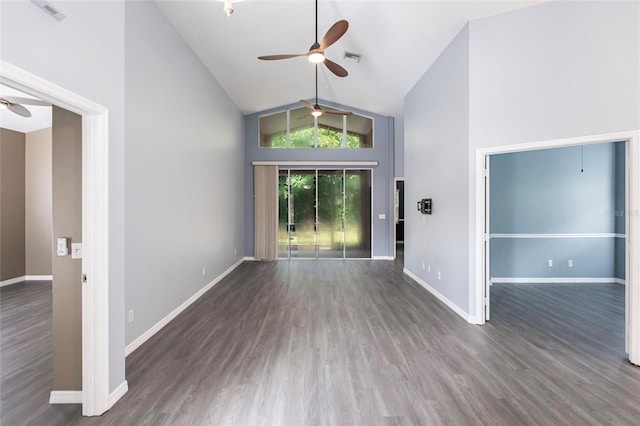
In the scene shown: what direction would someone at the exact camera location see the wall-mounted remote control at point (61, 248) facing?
facing the viewer

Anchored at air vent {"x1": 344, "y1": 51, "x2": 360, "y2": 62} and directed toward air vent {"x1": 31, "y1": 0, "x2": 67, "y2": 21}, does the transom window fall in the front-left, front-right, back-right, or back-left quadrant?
back-right

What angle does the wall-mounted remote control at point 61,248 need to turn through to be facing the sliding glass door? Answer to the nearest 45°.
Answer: approximately 135° to its left
